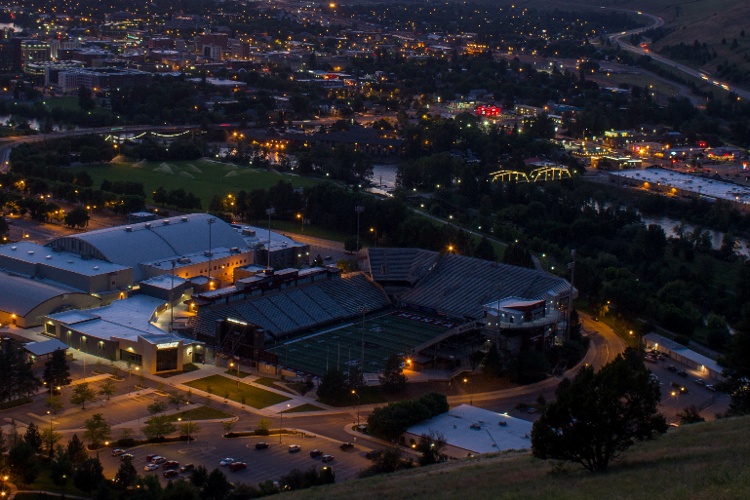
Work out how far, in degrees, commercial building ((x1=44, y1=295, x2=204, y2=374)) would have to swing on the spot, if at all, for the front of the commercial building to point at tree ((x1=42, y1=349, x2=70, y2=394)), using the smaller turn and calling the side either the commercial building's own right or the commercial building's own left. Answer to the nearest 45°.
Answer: approximately 90° to the commercial building's own right

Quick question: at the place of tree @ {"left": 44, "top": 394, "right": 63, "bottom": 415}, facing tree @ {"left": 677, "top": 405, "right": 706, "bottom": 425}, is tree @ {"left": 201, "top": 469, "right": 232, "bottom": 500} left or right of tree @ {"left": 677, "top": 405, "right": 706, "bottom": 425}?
right

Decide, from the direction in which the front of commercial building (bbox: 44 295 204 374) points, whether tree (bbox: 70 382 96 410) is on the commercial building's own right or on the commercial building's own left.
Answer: on the commercial building's own right

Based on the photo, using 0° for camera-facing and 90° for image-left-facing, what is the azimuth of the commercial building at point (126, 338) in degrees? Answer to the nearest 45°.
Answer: approximately 315°

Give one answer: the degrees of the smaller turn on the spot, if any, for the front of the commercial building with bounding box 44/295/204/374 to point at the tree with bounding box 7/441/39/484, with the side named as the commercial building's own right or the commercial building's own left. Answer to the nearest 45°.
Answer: approximately 45° to the commercial building's own right

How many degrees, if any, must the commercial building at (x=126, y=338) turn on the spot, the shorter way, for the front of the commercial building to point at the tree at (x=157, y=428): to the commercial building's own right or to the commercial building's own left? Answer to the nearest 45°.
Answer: approximately 45° to the commercial building's own right

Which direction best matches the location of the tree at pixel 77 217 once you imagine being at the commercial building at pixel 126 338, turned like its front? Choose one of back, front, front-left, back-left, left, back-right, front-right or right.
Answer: back-left

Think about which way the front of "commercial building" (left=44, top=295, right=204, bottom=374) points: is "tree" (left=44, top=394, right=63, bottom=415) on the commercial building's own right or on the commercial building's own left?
on the commercial building's own right
